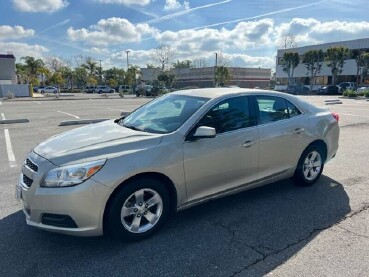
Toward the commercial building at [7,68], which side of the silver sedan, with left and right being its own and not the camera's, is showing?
right

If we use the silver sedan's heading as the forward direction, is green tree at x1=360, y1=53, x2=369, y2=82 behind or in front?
behind

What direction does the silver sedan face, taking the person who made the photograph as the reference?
facing the viewer and to the left of the viewer

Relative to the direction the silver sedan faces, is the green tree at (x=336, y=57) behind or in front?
behind

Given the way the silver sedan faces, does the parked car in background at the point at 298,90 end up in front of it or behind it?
behind

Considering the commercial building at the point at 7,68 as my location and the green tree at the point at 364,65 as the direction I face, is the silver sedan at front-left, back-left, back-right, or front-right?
front-right
